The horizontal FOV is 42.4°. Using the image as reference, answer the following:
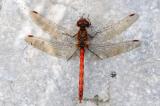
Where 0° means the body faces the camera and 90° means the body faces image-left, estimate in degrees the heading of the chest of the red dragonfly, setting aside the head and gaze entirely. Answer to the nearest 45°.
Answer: approximately 180°
